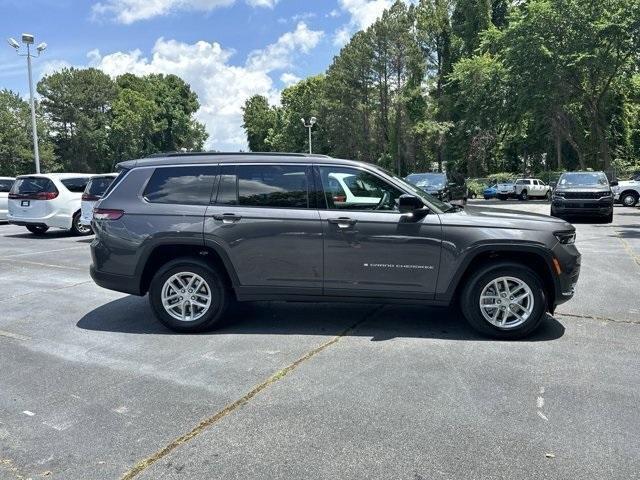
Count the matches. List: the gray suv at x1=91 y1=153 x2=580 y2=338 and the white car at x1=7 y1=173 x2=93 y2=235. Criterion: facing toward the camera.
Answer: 0

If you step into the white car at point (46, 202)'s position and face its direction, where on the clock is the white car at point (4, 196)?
the white car at point (4, 196) is roughly at 10 o'clock from the white car at point (46, 202).

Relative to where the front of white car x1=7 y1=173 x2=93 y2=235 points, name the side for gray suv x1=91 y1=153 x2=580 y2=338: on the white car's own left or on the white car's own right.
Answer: on the white car's own right

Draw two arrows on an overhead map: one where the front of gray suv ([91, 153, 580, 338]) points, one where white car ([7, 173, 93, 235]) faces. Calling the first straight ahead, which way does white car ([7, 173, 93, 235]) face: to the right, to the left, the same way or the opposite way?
to the left

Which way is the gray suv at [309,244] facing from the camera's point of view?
to the viewer's right

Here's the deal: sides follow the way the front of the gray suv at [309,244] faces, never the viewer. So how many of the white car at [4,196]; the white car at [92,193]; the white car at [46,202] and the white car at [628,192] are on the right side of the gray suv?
0

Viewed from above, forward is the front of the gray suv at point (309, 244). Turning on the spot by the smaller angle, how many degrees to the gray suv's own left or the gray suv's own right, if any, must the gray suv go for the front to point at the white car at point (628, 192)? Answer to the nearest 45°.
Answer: approximately 45° to the gray suv's own left

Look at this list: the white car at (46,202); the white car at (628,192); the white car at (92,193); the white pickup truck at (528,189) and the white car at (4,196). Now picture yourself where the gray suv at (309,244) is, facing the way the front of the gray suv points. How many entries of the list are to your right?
0

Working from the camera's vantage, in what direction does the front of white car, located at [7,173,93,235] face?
facing away from the viewer and to the right of the viewer

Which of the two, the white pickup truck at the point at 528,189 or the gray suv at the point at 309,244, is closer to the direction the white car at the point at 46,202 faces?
the white pickup truck

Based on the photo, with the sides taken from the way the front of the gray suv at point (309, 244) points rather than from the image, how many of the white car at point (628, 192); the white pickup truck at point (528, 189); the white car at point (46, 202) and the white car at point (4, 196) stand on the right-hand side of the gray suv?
0

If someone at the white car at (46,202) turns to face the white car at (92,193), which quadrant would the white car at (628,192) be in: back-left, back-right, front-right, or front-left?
front-left

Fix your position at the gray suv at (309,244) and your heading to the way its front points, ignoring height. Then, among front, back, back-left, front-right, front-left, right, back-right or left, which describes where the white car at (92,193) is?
back-left

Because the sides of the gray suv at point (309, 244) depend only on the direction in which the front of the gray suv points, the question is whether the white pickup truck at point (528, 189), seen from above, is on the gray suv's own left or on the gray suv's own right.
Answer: on the gray suv's own left
